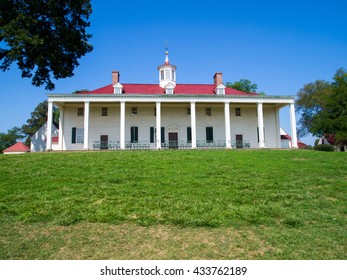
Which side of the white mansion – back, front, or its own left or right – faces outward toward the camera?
front

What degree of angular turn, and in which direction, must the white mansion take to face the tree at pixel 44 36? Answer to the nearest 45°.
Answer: approximately 45° to its right
